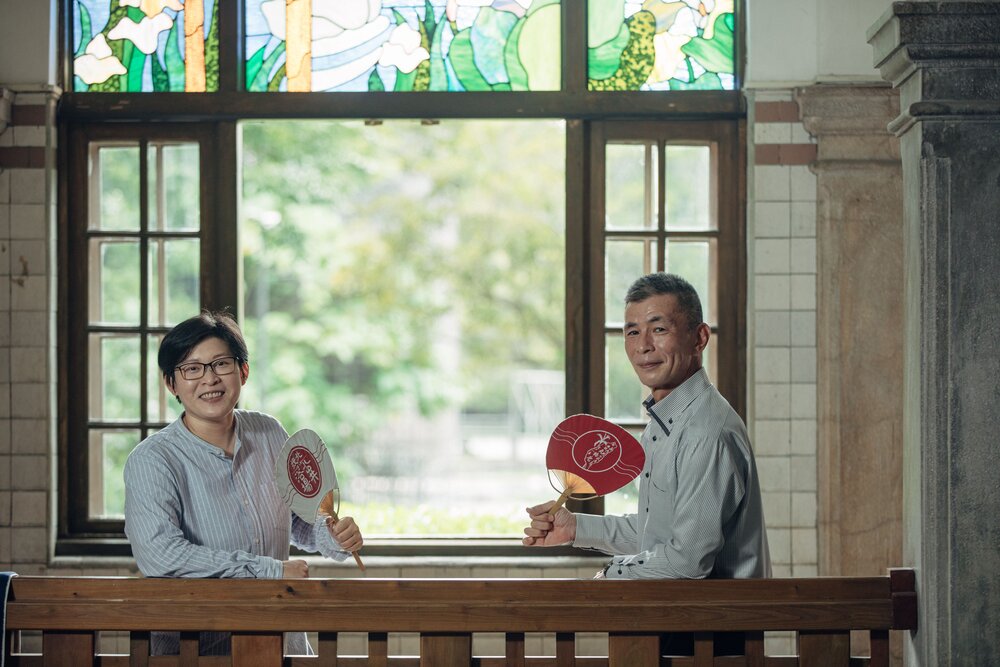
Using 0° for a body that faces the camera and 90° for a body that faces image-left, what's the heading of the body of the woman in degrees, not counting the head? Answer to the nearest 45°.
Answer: approximately 315°

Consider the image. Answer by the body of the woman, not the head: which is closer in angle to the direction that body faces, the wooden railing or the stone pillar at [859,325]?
the wooden railing

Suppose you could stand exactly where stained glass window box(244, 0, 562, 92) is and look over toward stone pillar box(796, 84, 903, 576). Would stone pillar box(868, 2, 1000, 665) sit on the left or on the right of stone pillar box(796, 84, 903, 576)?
right

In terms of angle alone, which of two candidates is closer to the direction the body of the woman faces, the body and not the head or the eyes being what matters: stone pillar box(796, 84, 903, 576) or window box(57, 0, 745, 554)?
the stone pillar

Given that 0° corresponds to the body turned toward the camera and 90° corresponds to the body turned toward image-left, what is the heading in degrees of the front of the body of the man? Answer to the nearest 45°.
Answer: approximately 45°

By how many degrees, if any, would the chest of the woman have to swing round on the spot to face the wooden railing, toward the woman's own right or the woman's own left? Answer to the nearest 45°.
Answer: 0° — they already face it

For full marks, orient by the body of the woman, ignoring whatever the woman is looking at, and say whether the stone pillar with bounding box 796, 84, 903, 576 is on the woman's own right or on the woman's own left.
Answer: on the woman's own left

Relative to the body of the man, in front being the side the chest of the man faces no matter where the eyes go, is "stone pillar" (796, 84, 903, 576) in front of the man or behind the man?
behind
